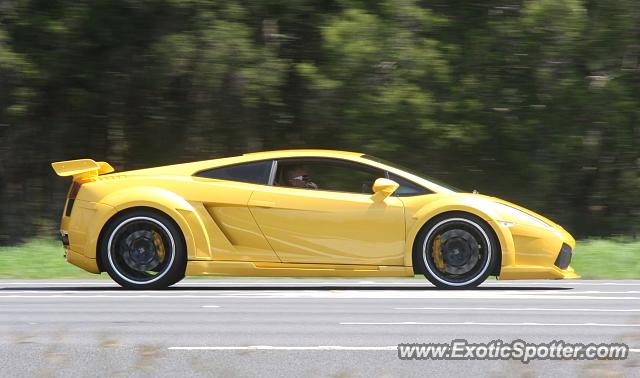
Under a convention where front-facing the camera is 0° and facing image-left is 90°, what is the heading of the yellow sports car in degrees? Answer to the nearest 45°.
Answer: approximately 270°
